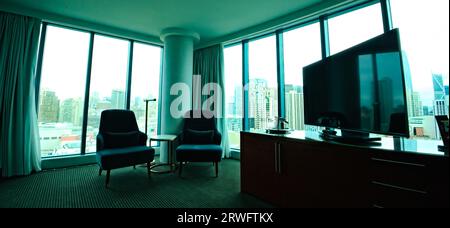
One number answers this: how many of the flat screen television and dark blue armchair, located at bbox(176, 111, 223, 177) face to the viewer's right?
0

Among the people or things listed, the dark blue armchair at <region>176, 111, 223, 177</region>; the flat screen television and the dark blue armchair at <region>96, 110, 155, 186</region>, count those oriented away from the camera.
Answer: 0

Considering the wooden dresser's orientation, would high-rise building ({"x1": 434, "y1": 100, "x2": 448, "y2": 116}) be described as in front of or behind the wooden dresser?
behind

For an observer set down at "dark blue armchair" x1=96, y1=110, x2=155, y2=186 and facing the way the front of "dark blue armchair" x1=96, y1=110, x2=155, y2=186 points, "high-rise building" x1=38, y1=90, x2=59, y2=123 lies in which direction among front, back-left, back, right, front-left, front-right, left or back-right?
back

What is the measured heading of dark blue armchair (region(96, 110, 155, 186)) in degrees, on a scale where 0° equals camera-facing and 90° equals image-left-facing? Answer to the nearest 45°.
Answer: approximately 315°

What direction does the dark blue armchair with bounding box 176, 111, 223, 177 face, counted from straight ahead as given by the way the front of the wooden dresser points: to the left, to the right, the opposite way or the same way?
to the left

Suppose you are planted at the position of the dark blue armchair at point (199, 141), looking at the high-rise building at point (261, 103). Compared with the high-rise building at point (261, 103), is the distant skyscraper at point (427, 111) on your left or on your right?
right

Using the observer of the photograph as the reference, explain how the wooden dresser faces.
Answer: facing the viewer and to the left of the viewer

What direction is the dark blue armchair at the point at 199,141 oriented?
toward the camera

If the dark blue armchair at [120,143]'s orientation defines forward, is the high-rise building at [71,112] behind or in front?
behind

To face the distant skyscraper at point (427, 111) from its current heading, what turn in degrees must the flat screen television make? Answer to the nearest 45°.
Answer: approximately 180°

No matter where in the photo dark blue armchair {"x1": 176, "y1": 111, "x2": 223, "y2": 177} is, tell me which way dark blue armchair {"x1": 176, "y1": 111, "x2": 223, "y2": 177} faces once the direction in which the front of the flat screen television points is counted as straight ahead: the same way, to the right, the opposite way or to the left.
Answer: to the left
